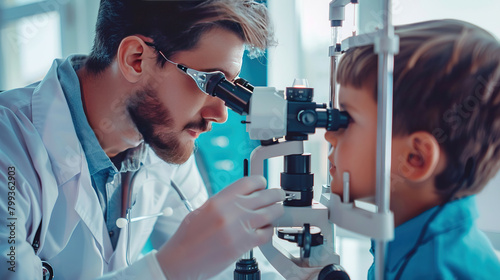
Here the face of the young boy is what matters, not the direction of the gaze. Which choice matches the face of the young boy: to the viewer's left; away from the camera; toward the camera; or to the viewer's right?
to the viewer's left

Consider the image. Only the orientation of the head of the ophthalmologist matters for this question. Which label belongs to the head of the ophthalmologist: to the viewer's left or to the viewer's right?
to the viewer's right

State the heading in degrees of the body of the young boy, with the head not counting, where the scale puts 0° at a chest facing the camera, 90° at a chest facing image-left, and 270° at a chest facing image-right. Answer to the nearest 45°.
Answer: approximately 90°

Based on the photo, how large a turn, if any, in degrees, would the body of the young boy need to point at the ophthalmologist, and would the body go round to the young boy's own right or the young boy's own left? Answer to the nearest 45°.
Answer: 0° — they already face them
